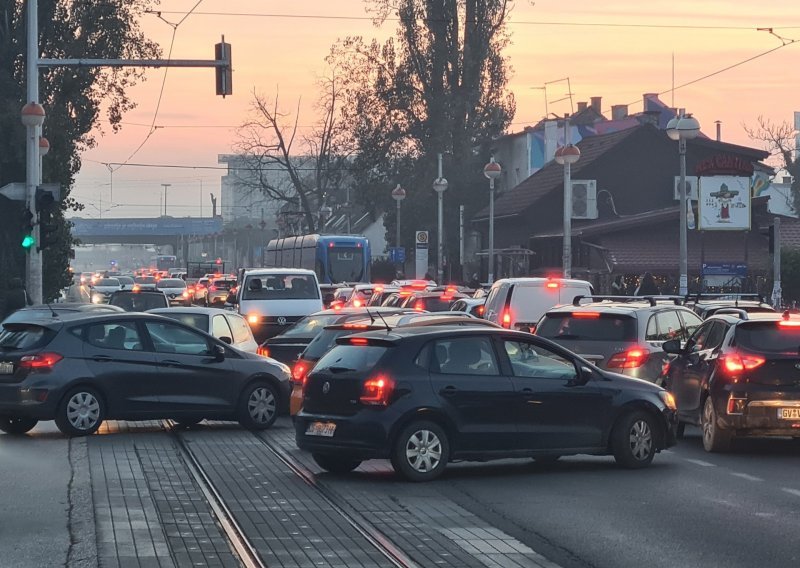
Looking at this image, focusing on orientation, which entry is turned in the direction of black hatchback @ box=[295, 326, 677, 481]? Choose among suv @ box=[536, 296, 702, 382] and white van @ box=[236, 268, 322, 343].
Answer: the white van

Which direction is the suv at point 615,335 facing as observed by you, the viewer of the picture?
facing away from the viewer and to the right of the viewer

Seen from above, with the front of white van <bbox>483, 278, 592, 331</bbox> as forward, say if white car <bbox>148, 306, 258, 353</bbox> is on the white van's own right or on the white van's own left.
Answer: on the white van's own left

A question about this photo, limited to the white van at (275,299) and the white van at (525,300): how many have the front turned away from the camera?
1

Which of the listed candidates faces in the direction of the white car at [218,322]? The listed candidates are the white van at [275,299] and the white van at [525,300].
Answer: the white van at [275,299]

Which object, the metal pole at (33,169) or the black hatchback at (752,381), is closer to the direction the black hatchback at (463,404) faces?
the black hatchback

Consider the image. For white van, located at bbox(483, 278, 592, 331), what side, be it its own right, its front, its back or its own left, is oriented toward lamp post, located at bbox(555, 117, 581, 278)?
front

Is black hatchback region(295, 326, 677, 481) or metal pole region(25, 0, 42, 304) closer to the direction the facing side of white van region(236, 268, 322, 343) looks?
the black hatchback

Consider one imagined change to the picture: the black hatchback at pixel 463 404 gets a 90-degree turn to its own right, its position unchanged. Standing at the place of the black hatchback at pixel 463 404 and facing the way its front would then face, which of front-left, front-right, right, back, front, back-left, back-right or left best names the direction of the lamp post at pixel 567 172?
back-left

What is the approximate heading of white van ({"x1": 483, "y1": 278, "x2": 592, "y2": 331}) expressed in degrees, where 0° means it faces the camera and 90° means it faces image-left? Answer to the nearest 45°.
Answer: approximately 180°

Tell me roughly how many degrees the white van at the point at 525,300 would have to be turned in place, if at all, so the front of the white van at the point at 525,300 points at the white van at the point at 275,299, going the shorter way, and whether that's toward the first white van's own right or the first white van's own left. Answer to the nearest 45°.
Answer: approximately 45° to the first white van's own left

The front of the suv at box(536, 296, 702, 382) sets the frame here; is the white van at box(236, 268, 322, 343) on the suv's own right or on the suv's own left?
on the suv's own left

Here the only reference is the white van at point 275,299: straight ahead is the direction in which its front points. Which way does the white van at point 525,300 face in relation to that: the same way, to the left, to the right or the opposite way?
the opposite way

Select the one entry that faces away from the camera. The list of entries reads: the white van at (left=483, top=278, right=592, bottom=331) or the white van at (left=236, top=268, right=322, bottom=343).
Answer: the white van at (left=483, top=278, right=592, bottom=331)

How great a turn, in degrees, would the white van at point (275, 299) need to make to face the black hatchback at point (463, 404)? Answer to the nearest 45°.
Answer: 0° — it already faces it

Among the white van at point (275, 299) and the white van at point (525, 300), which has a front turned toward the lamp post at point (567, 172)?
the white van at point (525, 300)

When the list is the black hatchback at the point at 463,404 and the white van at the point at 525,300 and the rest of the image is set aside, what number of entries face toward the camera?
0

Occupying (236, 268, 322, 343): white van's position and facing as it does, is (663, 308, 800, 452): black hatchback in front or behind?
in front

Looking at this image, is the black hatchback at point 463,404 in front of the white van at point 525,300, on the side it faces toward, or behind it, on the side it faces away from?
behind
